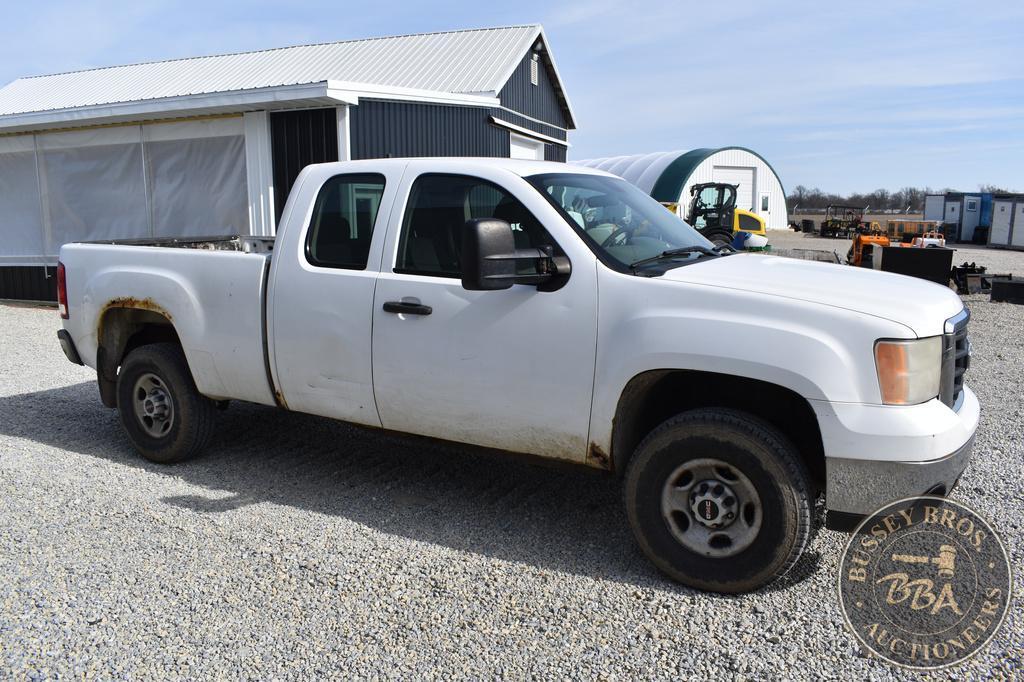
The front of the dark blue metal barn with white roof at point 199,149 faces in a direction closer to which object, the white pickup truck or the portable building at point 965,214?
the white pickup truck

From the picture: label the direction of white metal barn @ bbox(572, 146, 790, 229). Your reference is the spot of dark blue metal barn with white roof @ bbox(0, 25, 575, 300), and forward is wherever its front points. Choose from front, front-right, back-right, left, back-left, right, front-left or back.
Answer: left

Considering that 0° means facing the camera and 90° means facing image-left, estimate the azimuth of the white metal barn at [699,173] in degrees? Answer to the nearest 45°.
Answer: approximately 315°

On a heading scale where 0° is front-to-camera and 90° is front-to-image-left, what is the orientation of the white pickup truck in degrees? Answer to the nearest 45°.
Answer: approximately 315°

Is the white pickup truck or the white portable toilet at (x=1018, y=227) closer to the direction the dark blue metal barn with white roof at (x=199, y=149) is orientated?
the white pickup truck

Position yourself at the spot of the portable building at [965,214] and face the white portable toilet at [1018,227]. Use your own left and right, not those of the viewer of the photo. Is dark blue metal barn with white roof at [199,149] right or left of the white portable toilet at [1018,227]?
right

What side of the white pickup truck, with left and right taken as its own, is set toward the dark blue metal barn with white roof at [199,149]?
back

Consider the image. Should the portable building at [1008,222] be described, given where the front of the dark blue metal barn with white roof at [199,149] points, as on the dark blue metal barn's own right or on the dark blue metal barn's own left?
on the dark blue metal barn's own left

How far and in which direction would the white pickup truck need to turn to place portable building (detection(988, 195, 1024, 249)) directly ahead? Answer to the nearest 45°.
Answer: approximately 90° to its left

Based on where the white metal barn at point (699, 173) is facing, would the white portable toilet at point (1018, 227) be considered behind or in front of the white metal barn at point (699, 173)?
in front

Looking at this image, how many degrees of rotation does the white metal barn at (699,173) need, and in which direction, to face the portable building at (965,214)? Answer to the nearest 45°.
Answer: approximately 45° to its left

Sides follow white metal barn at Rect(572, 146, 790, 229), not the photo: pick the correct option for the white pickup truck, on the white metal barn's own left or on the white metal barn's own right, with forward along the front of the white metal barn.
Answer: on the white metal barn's own right

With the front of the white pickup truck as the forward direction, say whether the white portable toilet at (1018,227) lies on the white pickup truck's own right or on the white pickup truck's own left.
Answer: on the white pickup truck's own left
